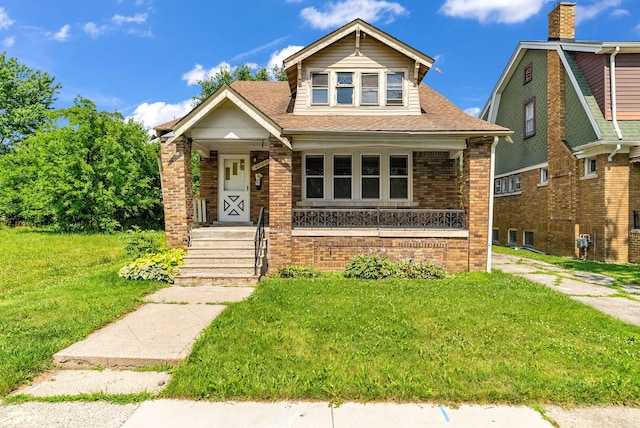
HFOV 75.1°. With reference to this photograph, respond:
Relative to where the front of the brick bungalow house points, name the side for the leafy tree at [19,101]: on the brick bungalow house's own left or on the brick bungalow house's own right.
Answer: on the brick bungalow house's own right

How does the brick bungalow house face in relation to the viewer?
toward the camera

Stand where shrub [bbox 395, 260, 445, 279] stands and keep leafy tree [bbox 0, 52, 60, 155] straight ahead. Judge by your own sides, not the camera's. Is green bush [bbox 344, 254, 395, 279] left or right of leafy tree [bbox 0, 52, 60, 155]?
left

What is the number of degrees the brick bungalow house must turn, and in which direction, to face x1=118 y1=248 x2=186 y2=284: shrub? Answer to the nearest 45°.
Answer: approximately 45° to its right

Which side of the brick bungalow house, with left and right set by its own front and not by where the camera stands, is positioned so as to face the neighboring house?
left

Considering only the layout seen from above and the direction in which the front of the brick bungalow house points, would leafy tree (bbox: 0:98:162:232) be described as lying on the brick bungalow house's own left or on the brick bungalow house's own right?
on the brick bungalow house's own right

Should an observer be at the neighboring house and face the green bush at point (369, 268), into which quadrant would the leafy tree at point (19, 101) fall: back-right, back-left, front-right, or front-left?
front-right

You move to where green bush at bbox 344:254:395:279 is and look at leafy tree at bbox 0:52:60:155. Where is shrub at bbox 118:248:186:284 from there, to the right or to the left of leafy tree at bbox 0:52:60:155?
left
